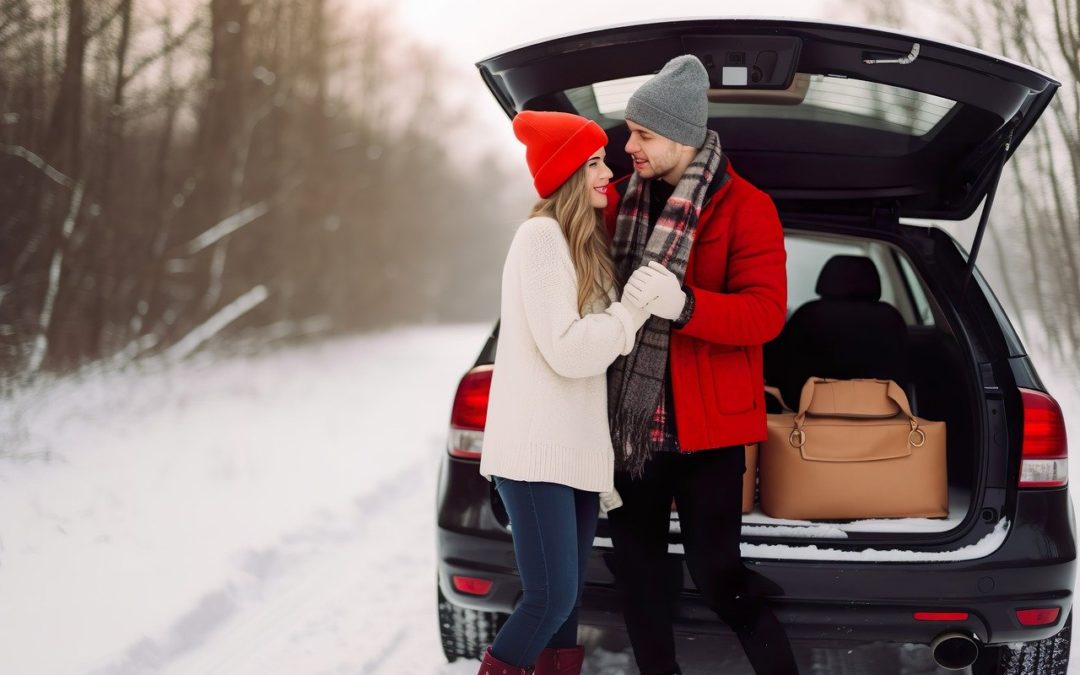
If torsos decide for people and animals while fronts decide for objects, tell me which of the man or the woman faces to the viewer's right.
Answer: the woman

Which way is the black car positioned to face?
away from the camera

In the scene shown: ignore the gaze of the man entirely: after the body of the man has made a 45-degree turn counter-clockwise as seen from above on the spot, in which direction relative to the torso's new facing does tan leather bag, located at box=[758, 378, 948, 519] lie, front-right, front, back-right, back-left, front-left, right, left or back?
back-left

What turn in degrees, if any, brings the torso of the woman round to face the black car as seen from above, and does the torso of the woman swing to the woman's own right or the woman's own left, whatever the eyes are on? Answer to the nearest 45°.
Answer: approximately 45° to the woman's own left

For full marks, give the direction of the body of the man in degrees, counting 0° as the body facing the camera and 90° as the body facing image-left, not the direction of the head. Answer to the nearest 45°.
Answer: approximately 45°

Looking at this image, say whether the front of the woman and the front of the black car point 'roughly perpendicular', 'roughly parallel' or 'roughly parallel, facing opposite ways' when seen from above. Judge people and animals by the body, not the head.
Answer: roughly perpendicular

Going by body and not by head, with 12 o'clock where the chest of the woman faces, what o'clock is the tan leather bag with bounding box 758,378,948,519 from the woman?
The tan leather bag is roughly at 11 o'clock from the woman.

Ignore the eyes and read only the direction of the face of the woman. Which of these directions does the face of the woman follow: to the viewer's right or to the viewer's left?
to the viewer's right

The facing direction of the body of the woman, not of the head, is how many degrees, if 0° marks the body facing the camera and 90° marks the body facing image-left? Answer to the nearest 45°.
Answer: approximately 270°

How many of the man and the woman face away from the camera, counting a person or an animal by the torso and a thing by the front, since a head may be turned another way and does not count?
0

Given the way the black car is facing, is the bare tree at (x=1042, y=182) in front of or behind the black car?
in front
